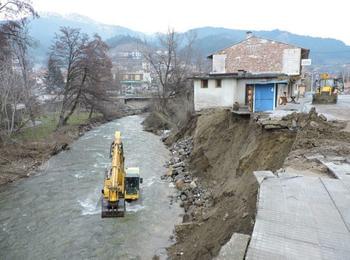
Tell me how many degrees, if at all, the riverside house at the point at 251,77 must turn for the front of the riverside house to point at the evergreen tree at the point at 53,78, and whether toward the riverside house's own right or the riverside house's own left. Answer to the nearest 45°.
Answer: approximately 90° to the riverside house's own right

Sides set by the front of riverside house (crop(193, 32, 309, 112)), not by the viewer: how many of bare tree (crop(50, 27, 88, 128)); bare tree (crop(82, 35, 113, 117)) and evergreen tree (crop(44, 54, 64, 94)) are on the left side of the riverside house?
0

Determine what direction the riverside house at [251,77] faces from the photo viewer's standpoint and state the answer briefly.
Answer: facing the viewer

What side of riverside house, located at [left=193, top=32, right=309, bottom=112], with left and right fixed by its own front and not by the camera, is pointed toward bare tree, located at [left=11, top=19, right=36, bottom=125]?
right

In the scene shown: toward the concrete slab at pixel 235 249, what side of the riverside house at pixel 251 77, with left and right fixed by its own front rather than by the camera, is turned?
front

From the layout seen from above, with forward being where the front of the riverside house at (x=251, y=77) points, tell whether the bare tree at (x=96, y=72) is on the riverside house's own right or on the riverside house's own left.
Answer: on the riverside house's own right
